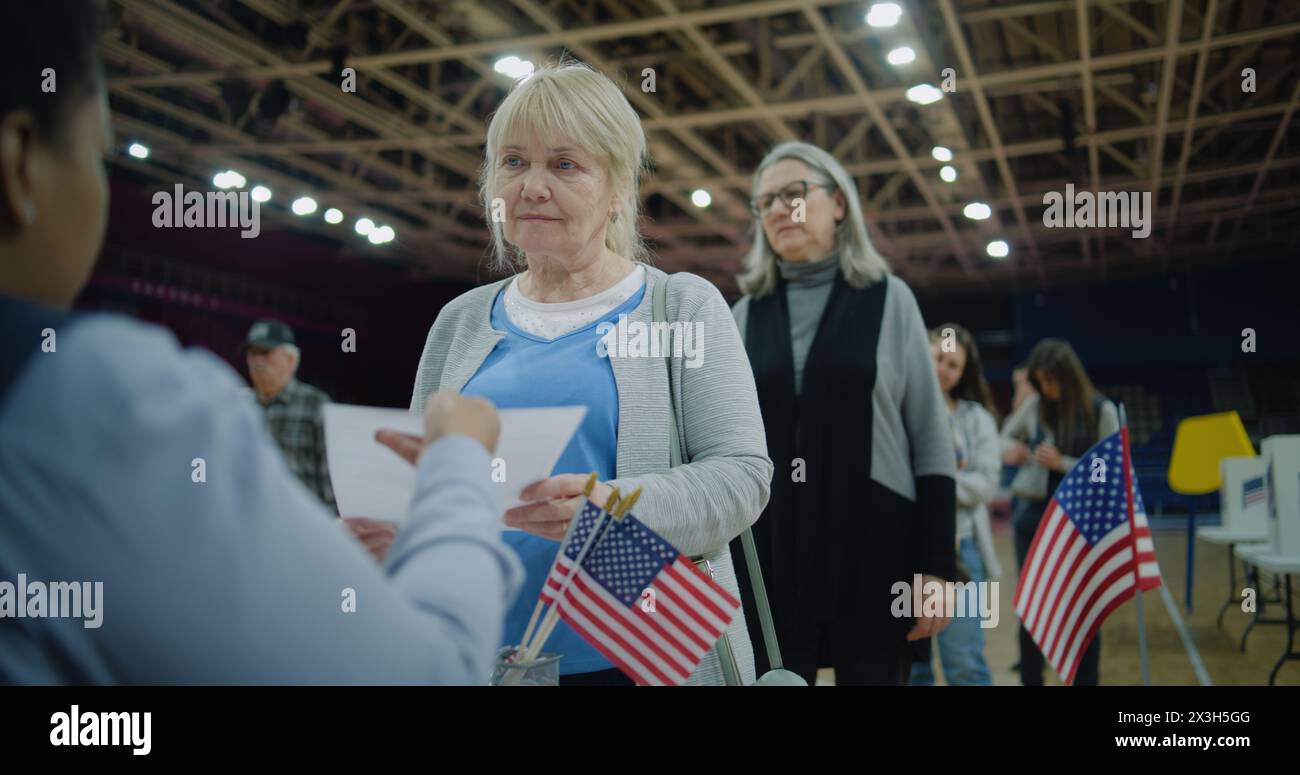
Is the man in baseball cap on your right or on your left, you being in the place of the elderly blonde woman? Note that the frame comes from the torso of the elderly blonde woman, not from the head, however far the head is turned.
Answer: on your right

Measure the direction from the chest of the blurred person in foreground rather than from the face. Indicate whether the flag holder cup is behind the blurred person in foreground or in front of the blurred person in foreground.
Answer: in front

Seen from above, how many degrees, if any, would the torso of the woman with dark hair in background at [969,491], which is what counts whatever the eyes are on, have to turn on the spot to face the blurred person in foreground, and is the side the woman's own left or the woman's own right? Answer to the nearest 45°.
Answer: approximately 45° to the woman's own left

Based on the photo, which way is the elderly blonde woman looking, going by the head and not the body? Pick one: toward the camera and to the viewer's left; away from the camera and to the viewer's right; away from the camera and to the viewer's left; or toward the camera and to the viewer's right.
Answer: toward the camera and to the viewer's left

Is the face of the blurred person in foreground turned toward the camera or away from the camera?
away from the camera

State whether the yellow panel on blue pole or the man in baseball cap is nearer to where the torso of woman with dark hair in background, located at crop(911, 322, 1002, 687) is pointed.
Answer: the man in baseball cap

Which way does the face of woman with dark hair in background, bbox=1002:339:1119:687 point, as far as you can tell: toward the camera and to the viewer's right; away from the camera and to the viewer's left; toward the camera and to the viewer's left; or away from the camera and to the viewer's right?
toward the camera and to the viewer's left

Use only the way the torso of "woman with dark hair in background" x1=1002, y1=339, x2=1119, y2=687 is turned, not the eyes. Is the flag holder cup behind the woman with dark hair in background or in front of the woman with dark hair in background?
in front
